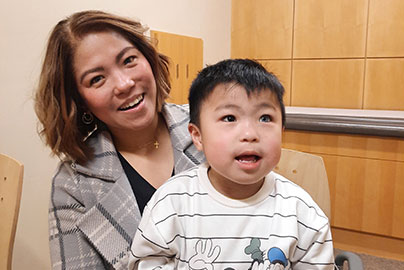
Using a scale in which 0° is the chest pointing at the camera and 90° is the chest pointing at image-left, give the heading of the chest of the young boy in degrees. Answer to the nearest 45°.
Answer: approximately 0°

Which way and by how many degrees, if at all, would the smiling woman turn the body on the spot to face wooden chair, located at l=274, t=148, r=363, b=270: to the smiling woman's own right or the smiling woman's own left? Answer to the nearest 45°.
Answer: approximately 45° to the smiling woman's own left

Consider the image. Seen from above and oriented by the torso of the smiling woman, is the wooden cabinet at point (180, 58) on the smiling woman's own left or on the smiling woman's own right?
on the smiling woman's own left

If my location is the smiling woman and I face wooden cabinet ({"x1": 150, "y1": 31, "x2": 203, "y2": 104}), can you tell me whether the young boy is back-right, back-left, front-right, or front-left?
back-right
